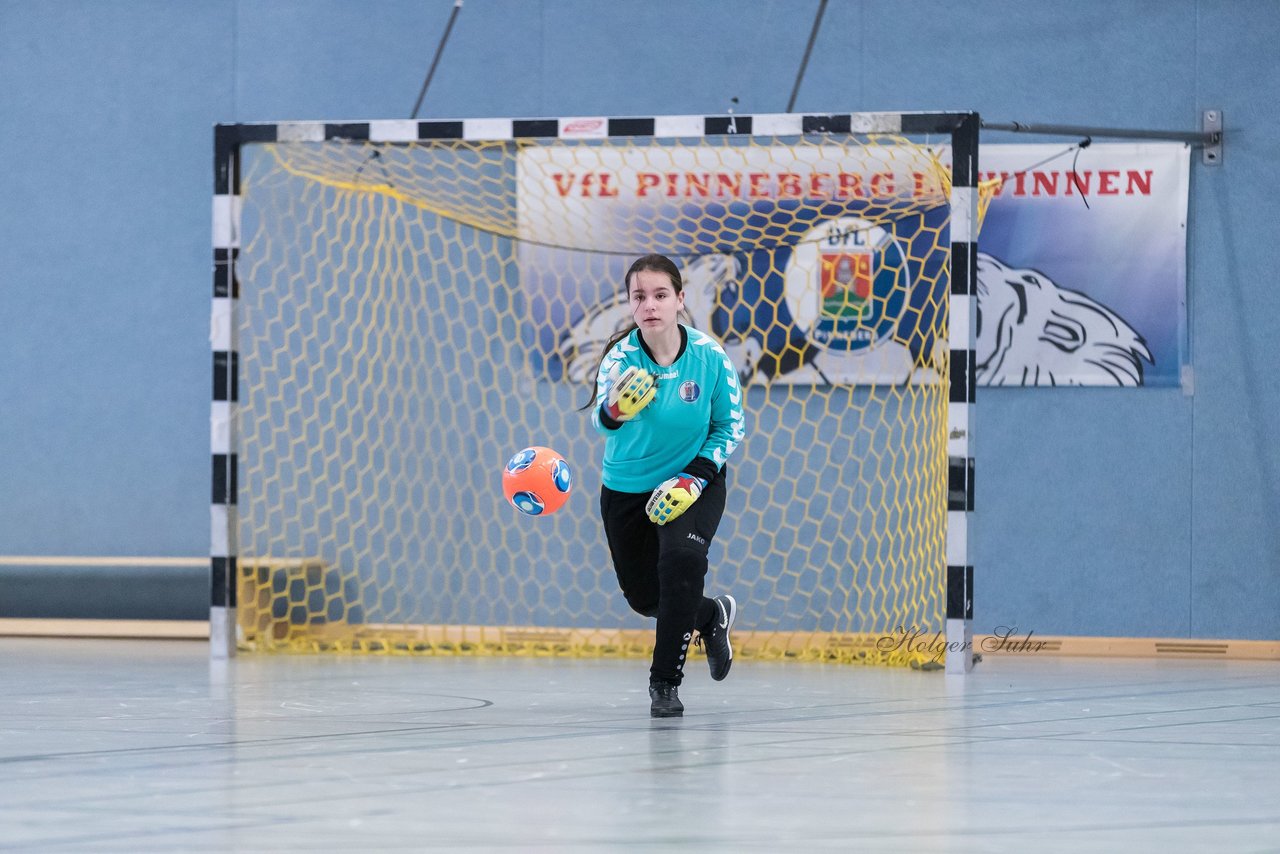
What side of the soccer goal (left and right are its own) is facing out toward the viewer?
front

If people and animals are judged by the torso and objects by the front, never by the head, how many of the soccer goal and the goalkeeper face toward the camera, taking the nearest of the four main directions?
2

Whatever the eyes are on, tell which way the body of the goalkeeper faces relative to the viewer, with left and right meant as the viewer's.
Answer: facing the viewer

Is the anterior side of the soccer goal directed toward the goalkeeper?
yes

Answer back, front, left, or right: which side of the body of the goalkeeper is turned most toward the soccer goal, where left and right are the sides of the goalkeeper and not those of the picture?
back

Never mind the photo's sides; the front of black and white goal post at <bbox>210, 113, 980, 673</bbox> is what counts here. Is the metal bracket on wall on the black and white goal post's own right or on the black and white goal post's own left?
on the black and white goal post's own left

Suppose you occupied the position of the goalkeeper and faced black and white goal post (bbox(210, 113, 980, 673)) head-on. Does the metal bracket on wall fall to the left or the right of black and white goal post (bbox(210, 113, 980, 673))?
right

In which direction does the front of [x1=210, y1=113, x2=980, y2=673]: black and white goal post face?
toward the camera

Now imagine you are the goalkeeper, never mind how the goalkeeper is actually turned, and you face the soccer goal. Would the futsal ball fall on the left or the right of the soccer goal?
left

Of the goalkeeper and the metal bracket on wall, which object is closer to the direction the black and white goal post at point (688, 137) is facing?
the goalkeeper

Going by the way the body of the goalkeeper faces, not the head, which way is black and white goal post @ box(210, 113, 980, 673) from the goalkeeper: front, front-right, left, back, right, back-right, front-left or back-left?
back

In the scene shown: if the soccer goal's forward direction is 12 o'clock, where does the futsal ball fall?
The futsal ball is roughly at 12 o'clock from the soccer goal.
